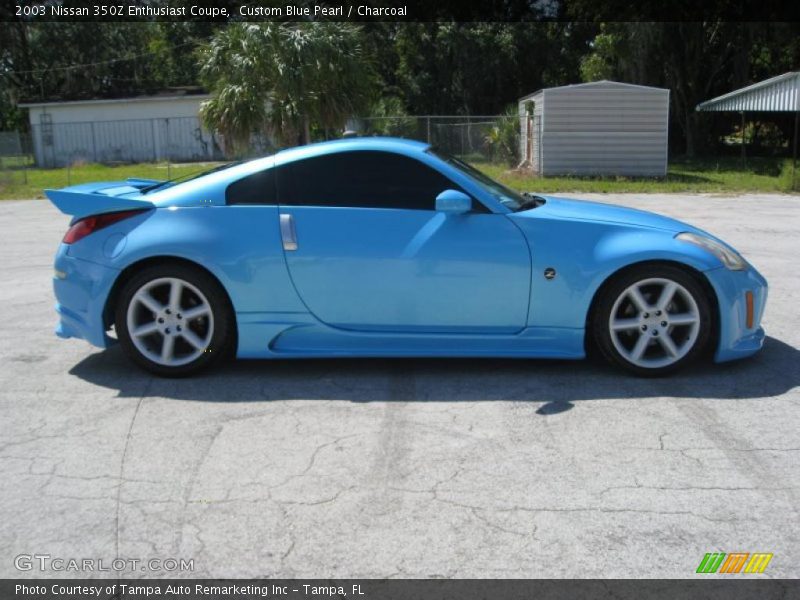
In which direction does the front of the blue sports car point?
to the viewer's right

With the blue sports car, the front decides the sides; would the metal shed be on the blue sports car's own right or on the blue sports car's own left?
on the blue sports car's own left

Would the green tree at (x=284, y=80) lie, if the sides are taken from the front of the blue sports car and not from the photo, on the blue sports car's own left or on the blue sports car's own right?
on the blue sports car's own left

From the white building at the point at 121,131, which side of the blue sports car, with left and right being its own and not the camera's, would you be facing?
left

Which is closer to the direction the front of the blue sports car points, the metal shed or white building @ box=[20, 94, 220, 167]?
the metal shed
